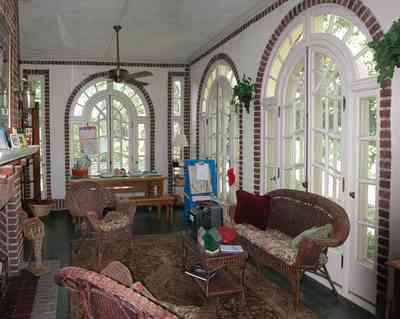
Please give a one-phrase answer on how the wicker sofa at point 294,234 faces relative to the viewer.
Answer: facing the viewer and to the left of the viewer

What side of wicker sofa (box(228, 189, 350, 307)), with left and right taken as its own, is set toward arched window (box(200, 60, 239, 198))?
right

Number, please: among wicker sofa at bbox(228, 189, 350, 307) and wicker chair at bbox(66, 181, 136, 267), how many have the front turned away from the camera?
0

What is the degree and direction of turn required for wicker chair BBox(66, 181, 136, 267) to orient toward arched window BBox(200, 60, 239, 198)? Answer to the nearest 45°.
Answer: approximately 90° to its left

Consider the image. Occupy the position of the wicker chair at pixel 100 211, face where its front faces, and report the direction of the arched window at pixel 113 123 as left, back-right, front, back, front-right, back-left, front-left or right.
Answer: back-left

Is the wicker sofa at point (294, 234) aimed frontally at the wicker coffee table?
yes

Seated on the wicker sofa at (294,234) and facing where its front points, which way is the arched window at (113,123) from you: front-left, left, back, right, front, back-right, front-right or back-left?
right

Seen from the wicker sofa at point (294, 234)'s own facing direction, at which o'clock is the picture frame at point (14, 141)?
The picture frame is roughly at 1 o'clock from the wicker sofa.

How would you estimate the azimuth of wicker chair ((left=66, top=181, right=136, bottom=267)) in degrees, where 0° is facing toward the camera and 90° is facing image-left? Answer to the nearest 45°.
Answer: approximately 315°

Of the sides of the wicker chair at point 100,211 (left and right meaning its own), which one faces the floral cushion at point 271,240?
front

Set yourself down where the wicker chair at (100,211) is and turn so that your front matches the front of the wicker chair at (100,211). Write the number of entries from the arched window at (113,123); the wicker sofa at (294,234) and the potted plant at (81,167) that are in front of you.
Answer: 1
